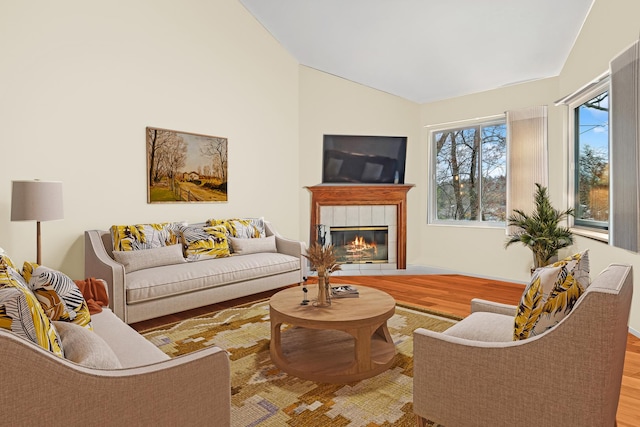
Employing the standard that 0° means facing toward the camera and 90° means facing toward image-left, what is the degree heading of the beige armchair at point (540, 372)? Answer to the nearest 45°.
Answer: approximately 90°

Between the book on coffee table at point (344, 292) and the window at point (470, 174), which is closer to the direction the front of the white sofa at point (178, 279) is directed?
the book on coffee table

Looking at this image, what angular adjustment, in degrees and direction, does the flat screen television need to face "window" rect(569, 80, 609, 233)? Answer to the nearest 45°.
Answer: approximately 45° to its left

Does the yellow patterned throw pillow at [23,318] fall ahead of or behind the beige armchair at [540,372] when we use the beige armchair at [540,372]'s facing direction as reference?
ahead

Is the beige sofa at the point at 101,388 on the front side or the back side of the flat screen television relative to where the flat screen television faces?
on the front side

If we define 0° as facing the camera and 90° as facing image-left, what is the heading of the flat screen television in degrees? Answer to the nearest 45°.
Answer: approximately 0°

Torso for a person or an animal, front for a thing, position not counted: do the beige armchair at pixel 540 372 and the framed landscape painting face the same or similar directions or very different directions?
very different directions

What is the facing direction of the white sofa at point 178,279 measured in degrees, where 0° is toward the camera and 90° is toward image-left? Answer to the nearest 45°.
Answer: approximately 315°

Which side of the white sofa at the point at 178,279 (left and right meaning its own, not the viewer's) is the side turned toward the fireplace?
left

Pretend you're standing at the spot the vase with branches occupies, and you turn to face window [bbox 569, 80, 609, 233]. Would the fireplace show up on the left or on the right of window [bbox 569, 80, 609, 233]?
left
